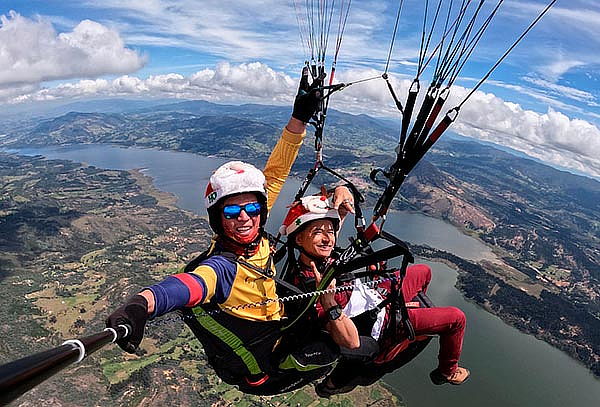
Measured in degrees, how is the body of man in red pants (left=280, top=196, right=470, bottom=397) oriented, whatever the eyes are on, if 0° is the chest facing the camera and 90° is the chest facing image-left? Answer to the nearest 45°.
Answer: approximately 315°

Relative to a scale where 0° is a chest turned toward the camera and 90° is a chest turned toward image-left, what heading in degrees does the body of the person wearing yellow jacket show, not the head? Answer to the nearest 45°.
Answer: approximately 315°

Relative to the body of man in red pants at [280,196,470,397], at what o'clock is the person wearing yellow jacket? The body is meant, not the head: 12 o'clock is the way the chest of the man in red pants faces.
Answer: The person wearing yellow jacket is roughly at 3 o'clock from the man in red pants.
